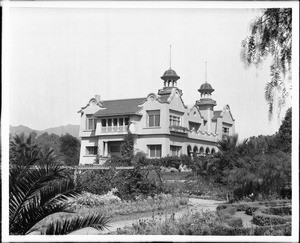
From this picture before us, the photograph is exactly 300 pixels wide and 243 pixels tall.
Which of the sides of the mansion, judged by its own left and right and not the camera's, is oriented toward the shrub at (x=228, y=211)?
front

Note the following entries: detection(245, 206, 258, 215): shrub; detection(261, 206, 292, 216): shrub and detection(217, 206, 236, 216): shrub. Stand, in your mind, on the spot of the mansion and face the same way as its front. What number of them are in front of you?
3

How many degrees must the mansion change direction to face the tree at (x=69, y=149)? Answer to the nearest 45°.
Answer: approximately 135° to its right

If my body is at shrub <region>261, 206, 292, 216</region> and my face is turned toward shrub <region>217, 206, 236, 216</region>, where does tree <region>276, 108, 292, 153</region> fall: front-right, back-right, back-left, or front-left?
back-right

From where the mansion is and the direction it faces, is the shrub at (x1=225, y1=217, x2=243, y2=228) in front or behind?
in front

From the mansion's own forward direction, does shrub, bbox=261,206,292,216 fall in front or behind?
in front

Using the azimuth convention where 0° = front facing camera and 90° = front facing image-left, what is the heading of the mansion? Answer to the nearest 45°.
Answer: approximately 315°

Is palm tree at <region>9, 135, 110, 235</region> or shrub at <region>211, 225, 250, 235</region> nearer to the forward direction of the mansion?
the shrub

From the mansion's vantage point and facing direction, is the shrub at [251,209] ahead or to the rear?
ahead

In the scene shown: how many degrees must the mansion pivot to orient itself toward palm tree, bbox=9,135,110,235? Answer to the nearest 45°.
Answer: approximately 45° to its right

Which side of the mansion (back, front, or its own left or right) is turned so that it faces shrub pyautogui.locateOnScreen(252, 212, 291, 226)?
front
